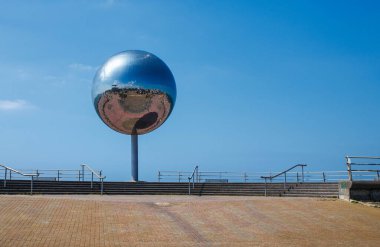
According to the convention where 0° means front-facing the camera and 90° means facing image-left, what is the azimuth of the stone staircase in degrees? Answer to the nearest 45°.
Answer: approximately 0°

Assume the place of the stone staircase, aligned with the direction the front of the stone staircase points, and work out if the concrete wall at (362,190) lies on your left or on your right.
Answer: on your left
